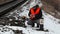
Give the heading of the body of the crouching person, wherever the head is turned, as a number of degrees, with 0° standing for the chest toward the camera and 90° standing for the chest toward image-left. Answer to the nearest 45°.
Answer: approximately 45°
